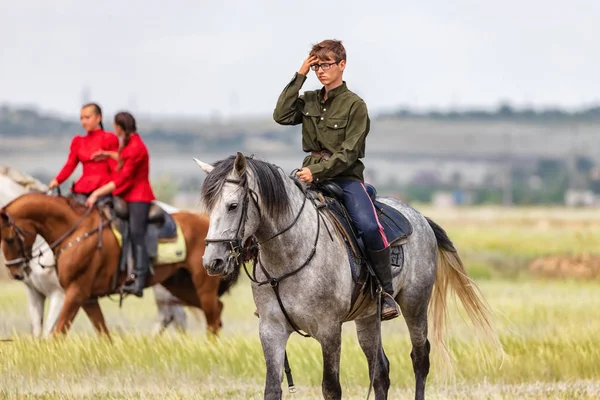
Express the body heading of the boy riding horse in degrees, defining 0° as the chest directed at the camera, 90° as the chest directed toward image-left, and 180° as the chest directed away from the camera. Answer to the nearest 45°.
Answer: approximately 45°

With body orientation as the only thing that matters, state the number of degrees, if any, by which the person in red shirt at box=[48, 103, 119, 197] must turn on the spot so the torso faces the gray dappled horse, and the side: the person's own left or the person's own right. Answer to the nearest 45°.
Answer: approximately 45° to the person's own left

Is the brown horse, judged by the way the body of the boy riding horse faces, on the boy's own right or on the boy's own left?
on the boy's own right

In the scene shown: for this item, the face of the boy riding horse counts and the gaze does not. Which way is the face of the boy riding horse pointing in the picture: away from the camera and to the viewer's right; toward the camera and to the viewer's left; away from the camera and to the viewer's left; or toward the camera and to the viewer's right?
toward the camera and to the viewer's left

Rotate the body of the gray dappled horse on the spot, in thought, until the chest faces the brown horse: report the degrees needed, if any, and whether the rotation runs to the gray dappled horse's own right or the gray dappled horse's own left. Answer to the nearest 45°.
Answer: approximately 90° to the gray dappled horse's own right

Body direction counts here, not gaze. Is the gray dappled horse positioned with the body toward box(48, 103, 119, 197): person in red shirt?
no

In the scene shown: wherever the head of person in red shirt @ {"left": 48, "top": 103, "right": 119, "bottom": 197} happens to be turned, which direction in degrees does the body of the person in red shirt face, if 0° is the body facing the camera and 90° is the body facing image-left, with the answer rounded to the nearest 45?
approximately 45°

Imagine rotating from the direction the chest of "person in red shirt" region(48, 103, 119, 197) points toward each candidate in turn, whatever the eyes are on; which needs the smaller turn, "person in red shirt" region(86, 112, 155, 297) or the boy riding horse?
the boy riding horse

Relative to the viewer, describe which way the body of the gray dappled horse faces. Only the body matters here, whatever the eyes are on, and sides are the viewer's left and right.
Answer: facing the viewer and to the left of the viewer

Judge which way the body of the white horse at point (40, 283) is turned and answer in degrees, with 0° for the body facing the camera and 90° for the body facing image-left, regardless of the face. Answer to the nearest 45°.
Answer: approximately 45°

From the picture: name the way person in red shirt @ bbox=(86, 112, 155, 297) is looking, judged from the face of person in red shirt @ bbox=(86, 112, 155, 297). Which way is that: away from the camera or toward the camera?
away from the camera

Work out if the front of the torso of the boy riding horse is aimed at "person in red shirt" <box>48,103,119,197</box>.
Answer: no
